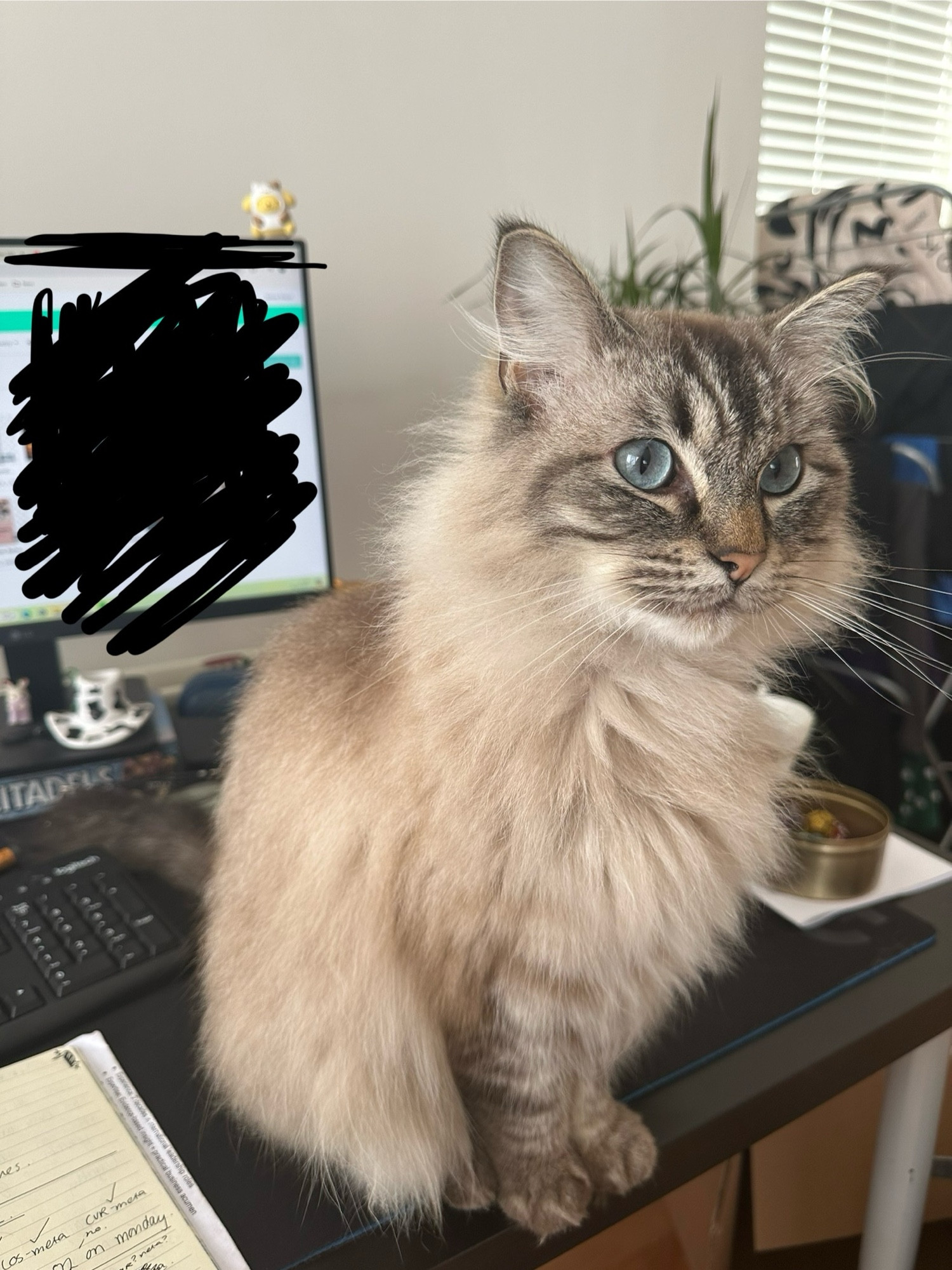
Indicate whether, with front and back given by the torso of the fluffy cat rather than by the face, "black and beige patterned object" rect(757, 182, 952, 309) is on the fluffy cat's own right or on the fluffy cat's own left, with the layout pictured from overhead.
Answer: on the fluffy cat's own left

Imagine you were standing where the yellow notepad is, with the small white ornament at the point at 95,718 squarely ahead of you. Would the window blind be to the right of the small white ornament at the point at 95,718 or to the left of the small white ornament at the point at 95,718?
right

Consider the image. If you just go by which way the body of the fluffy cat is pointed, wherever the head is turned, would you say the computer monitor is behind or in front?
behind

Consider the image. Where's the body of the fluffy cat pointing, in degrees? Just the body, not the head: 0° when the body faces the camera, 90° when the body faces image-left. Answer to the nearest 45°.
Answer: approximately 315°

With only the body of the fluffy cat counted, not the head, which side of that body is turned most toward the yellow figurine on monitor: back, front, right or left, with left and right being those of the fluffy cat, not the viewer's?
back

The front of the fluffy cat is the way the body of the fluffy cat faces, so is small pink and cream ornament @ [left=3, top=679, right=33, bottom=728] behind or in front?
behind
